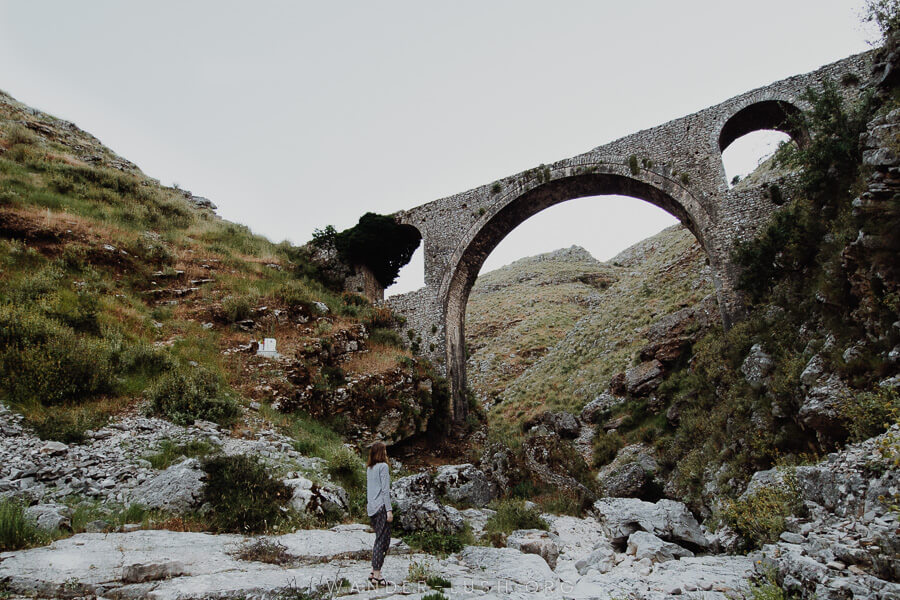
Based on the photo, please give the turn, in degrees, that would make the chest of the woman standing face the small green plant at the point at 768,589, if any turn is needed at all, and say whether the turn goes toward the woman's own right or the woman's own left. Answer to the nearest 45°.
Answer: approximately 90° to the woman's own right

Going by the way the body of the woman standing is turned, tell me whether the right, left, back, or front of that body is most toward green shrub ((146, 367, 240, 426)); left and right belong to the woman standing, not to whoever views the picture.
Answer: left

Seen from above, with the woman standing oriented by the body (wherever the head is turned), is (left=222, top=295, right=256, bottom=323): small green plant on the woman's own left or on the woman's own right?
on the woman's own left

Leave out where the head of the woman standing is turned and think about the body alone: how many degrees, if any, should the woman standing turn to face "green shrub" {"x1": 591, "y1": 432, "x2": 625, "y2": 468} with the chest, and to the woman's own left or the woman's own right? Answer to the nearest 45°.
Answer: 0° — they already face it

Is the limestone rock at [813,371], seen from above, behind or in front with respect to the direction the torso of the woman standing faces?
in front

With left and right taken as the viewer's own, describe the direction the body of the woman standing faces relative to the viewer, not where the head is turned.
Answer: facing away from the viewer and to the right of the viewer

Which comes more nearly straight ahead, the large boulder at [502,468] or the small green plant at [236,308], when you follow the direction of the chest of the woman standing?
the large boulder

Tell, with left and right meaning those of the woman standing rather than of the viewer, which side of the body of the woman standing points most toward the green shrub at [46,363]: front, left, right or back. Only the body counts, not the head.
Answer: left

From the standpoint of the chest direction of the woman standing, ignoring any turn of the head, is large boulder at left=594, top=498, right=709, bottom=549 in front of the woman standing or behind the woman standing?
in front

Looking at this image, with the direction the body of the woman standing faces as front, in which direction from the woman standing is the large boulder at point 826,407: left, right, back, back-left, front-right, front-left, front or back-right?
front-right

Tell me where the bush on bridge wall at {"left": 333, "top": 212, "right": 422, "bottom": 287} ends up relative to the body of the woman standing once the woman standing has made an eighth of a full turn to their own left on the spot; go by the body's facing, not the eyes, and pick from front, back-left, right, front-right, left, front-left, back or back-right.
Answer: front
